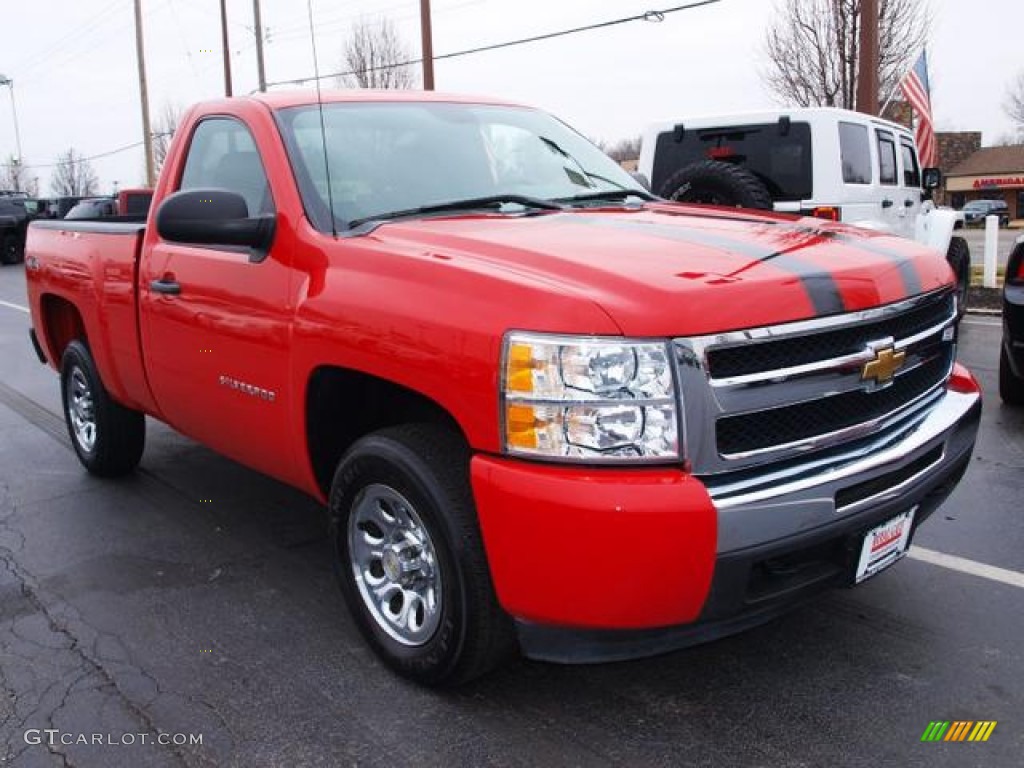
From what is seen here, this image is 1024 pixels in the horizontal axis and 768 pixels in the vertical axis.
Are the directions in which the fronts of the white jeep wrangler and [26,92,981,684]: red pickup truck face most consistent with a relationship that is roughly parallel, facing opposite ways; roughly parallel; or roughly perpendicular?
roughly perpendicular

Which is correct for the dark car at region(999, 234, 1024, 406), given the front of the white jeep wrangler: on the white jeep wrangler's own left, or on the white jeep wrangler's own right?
on the white jeep wrangler's own right

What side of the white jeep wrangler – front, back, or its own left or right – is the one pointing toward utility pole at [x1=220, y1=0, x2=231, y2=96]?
left

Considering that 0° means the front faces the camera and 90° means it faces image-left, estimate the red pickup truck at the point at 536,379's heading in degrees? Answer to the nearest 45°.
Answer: approximately 315°

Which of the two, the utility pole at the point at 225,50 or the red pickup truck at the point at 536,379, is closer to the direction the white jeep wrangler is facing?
the utility pole

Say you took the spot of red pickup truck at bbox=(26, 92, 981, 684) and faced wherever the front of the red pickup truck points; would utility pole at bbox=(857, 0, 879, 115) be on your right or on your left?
on your left

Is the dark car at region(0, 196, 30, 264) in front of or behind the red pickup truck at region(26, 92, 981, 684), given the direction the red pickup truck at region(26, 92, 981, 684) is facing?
behind

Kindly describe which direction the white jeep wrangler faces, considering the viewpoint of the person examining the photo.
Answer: facing away from the viewer and to the right of the viewer

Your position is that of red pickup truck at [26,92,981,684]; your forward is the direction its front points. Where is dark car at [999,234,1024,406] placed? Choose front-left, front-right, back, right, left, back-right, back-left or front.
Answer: left

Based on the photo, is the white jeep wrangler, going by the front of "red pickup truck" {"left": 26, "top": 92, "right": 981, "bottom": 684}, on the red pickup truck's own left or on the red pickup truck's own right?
on the red pickup truck's own left

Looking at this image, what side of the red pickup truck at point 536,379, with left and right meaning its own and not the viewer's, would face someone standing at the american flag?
left

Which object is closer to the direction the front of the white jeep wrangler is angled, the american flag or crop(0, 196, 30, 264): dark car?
the american flag

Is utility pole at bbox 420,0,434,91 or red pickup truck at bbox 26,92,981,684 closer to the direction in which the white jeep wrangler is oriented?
the utility pole
